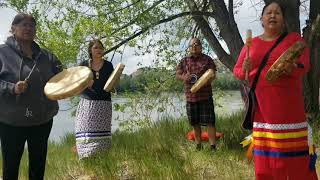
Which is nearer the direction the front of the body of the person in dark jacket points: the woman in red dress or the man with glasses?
the woman in red dress

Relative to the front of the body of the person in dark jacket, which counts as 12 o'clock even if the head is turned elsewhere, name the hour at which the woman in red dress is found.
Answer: The woman in red dress is roughly at 10 o'clock from the person in dark jacket.

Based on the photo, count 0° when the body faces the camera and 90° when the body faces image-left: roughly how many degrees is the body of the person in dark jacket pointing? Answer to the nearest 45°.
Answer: approximately 0°

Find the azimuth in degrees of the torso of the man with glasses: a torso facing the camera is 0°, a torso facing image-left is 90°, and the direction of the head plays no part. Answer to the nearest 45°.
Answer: approximately 0°

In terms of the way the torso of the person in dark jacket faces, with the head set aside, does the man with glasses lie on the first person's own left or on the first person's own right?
on the first person's own left

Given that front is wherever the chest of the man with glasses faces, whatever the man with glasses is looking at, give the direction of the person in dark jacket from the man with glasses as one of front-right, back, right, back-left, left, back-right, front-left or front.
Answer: front-right

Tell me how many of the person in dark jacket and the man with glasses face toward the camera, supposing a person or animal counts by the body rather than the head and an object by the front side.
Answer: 2

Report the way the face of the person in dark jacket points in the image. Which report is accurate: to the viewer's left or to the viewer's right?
to the viewer's right
